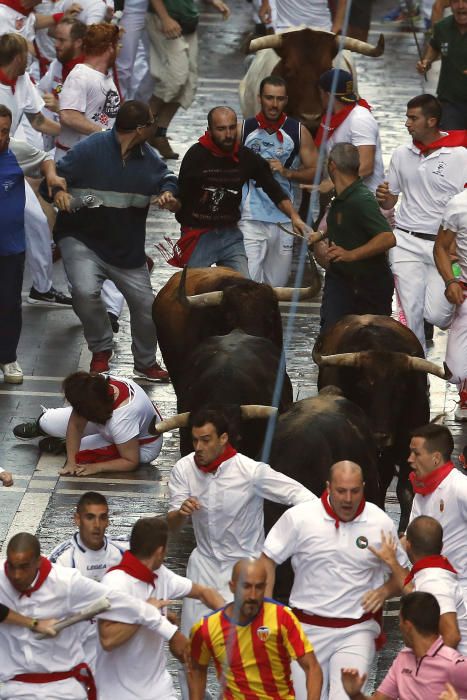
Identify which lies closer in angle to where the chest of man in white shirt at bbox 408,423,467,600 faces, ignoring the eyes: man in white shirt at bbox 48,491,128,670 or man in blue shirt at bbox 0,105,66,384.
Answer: the man in white shirt

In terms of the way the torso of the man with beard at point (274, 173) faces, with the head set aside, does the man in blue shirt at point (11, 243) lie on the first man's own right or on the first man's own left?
on the first man's own right

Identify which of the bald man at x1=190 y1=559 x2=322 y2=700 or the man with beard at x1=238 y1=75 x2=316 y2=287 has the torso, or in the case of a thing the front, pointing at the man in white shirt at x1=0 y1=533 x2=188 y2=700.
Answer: the man with beard

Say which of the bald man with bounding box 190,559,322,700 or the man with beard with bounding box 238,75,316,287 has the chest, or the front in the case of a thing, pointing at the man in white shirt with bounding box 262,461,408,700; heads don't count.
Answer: the man with beard

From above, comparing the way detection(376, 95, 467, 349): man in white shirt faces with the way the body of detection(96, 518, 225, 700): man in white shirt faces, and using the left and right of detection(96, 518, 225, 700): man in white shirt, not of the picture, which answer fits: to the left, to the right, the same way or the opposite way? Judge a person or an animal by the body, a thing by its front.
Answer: the opposite way

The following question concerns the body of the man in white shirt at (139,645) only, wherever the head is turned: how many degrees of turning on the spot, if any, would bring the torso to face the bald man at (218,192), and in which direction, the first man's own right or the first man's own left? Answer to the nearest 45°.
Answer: approximately 45° to the first man's own left

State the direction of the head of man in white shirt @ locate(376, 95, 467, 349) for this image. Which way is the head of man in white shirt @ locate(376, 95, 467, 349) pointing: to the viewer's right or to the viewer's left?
to the viewer's left

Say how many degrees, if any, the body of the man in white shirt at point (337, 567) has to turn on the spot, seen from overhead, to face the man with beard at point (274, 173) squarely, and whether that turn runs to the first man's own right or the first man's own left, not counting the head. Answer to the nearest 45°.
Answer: approximately 180°

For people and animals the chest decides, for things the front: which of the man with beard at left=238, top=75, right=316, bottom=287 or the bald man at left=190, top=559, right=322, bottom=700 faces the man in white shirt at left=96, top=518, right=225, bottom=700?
the man with beard

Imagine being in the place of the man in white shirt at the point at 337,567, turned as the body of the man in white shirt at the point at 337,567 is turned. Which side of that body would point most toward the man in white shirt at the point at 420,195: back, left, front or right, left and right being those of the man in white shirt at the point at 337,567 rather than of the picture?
back

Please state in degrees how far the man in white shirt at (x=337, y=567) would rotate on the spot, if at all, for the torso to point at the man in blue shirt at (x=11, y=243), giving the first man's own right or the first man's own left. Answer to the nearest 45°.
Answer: approximately 135° to the first man's own right

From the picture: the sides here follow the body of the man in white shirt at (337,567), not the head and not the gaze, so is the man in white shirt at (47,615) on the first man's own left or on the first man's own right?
on the first man's own right
